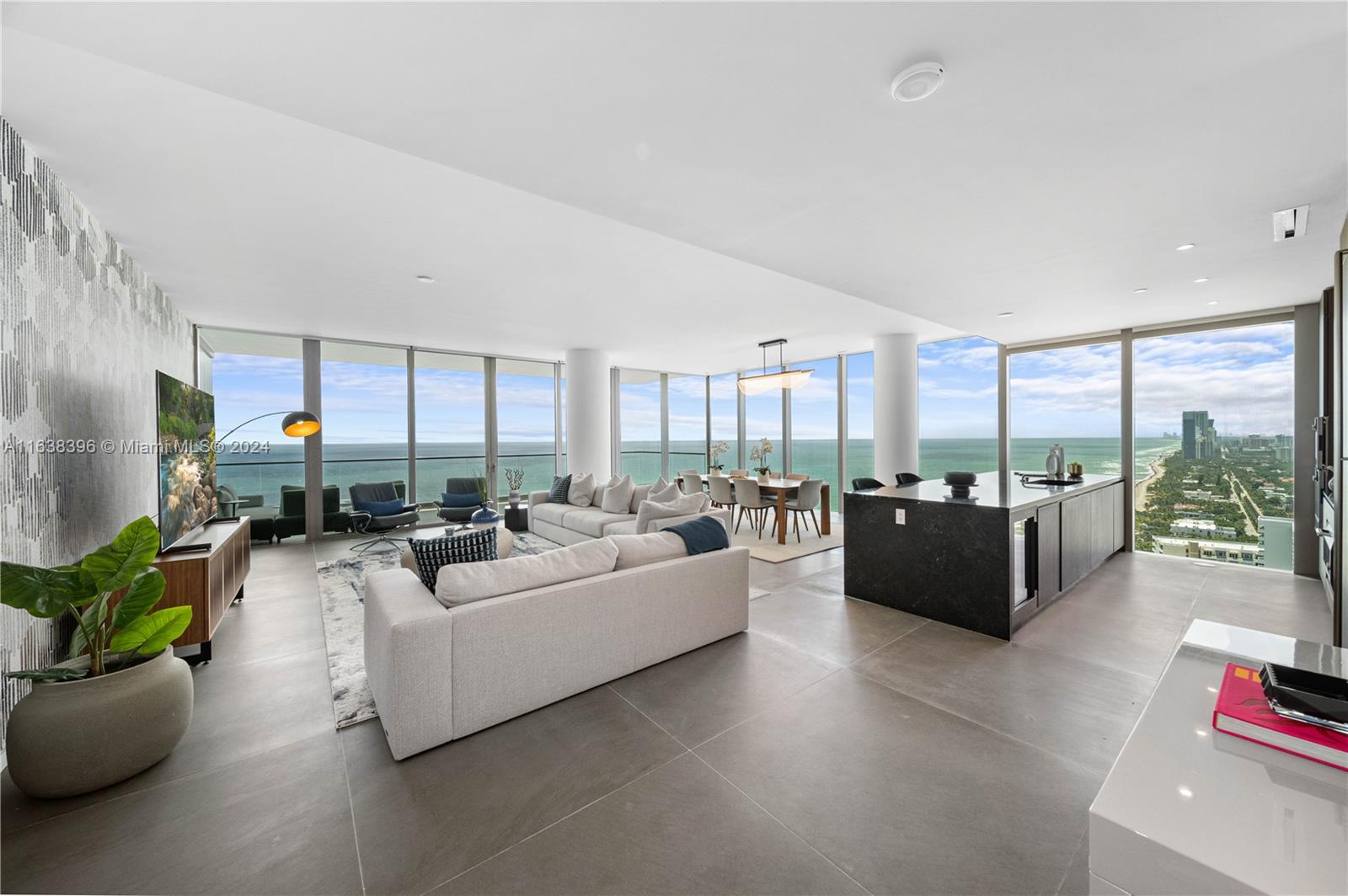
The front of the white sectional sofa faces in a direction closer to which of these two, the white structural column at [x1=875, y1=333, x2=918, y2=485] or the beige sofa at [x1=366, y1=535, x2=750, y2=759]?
the beige sofa

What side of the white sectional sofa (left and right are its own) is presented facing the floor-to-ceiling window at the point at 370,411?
right

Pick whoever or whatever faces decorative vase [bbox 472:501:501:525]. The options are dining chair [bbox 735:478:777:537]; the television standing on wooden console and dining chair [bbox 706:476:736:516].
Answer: the television standing on wooden console

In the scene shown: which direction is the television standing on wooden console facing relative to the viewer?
to the viewer's right

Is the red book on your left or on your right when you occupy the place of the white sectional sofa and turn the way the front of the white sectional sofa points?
on your left

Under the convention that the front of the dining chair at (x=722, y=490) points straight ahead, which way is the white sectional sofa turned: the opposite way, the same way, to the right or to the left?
the opposite way

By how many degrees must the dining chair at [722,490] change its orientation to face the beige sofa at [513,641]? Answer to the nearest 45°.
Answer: approximately 135° to its right

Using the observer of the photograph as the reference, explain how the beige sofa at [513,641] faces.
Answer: facing away from the viewer and to the left of the viewer
